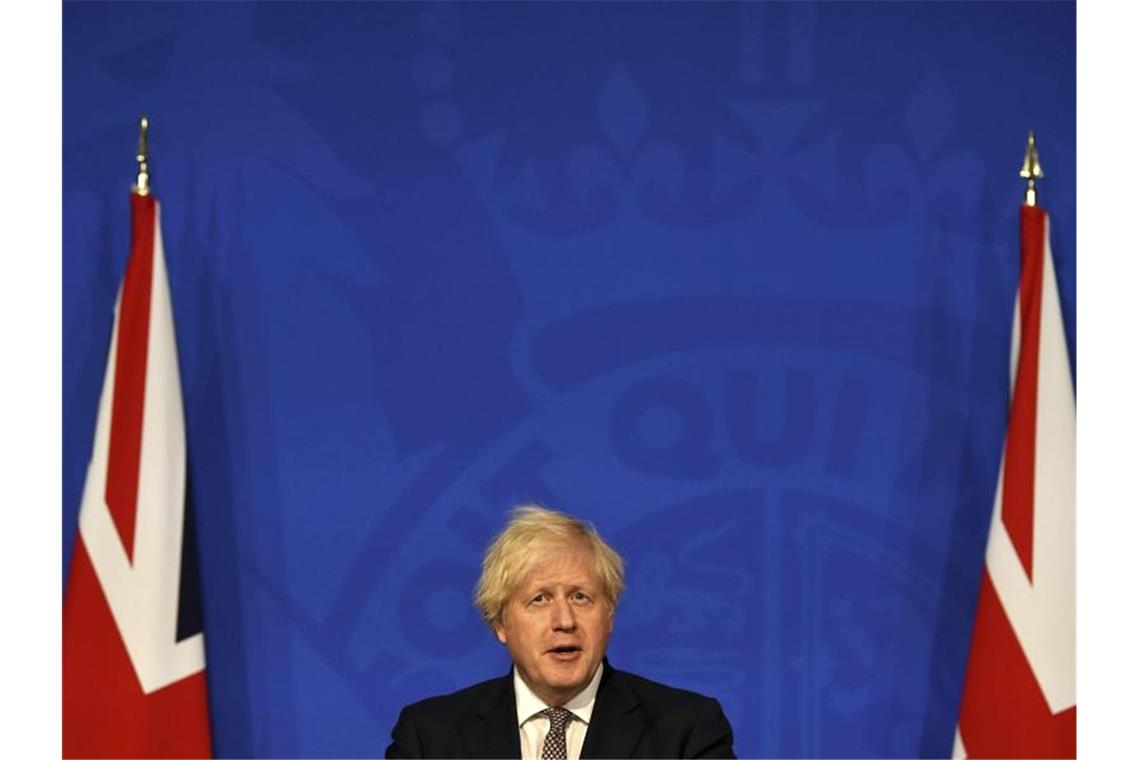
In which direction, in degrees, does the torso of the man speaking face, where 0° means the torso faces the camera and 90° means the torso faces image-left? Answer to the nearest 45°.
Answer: approximately 0°

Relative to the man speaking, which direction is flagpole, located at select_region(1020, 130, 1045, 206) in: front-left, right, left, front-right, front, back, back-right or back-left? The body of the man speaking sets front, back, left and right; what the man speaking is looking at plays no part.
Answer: back-left

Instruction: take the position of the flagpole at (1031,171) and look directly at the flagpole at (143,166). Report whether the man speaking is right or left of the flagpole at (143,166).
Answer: left

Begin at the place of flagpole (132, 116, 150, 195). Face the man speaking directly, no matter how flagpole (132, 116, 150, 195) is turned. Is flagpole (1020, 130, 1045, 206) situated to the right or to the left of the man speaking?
left

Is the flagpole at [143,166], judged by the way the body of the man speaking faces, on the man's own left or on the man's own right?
on the man's own right
